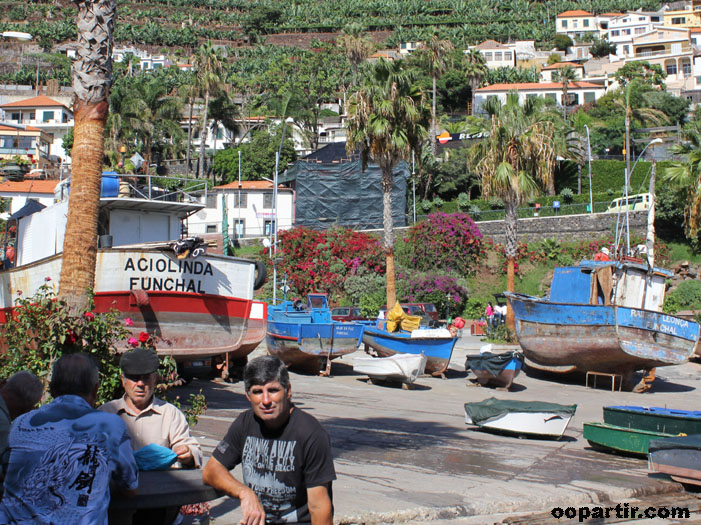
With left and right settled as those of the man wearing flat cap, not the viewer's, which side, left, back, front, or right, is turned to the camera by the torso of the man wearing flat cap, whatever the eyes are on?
front

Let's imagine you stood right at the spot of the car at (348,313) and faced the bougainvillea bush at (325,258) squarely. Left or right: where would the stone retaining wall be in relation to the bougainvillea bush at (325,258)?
right

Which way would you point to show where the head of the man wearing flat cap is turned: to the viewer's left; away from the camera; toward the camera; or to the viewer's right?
toward the camera

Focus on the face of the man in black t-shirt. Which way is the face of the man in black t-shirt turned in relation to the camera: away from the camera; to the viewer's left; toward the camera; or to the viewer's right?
toward the camera

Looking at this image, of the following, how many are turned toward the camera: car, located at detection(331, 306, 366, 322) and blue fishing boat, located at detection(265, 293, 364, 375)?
0

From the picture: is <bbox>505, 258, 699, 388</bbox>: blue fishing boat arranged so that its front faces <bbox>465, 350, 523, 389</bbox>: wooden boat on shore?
no

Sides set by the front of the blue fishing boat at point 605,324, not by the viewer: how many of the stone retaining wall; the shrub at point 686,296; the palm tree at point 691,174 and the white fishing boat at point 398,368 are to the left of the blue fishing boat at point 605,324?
1

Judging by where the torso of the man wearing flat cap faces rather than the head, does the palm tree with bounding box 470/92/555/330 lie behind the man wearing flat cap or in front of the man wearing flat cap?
behind

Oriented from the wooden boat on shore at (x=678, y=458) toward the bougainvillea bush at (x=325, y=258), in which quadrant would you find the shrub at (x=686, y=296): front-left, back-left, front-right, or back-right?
front-right

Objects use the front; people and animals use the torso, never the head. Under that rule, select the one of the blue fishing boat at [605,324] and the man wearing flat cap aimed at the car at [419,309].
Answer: the blue fishing boat

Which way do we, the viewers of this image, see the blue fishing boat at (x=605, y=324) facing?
facing away from the viewer and to the left of the viewer

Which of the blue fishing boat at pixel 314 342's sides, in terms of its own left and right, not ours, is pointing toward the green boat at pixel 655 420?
back

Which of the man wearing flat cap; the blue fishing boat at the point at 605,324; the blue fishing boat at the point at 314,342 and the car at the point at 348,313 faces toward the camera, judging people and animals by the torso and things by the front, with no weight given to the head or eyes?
the man wearing flat cap

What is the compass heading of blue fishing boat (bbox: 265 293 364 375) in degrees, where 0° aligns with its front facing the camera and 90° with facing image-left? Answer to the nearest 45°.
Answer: approximately 135°
